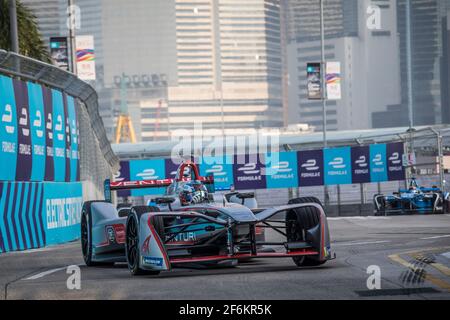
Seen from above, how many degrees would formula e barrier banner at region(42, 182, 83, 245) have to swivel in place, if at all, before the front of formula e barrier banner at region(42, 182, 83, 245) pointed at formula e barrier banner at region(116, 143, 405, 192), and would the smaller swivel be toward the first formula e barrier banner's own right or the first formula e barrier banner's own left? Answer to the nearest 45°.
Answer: approximately 90° to the first formula e barrier banner's own left

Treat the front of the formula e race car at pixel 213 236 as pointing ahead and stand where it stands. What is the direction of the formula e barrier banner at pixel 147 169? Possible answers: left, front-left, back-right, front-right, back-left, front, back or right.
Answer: back-left

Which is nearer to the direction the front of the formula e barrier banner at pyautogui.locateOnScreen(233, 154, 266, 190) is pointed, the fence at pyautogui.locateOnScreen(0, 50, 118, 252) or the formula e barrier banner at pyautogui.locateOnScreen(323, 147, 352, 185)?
the fence

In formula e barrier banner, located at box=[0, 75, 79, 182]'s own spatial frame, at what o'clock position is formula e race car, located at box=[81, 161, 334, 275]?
The formula e race car is roughly at 1 o'clock from the formula e barrier banner.

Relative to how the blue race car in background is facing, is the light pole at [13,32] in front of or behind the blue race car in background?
in front

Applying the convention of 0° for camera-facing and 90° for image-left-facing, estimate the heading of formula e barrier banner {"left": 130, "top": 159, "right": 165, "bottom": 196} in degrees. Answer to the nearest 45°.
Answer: approximately 0°

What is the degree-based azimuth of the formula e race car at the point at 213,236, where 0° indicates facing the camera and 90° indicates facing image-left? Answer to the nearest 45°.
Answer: approximately 315°

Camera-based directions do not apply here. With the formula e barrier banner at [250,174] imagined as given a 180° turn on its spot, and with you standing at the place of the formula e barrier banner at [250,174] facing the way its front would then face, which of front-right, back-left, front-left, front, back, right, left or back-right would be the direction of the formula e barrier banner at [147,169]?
left
